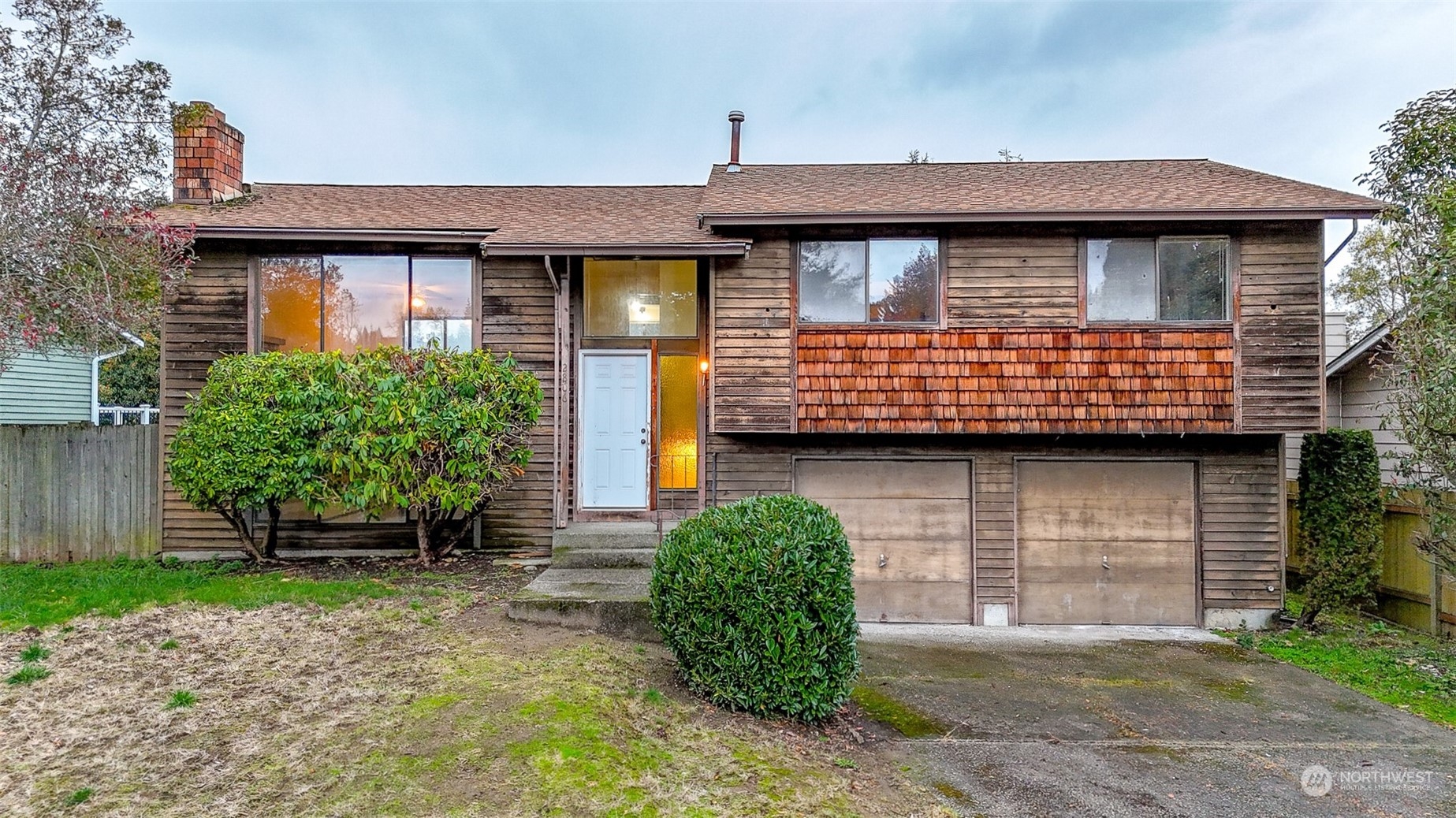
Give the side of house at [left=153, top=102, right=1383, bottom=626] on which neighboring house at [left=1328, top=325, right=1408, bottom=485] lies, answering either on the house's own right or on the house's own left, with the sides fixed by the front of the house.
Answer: on the house's own left

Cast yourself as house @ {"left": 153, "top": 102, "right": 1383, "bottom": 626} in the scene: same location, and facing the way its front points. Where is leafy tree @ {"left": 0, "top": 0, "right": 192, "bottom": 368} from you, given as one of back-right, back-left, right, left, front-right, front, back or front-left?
right

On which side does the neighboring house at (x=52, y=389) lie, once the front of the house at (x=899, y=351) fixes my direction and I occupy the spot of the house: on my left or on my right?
on my right

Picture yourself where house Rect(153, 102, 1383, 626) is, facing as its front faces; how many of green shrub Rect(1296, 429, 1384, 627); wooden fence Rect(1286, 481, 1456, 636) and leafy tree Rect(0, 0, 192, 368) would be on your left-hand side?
2

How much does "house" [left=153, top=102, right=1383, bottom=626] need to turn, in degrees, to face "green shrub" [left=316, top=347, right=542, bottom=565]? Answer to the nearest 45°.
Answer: approximately 90° to its right

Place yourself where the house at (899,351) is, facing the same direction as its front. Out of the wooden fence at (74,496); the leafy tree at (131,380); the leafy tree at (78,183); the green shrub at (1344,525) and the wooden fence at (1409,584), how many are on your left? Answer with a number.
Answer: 2

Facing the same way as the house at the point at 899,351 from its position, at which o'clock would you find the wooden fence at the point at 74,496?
The wooden fence is roughly at 3 o'clock from the house.

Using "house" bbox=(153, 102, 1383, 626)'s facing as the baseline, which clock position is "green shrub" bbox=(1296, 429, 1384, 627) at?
The green shrub is roughly at 9 o'clock from the house.

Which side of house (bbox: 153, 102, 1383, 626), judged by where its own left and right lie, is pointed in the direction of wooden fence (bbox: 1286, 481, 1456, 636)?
left

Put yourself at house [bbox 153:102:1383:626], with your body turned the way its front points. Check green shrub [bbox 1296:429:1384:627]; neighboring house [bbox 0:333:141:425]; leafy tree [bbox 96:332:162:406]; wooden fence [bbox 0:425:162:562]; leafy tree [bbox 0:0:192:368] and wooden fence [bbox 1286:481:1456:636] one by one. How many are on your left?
2

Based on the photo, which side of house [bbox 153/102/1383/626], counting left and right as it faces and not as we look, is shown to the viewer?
front
